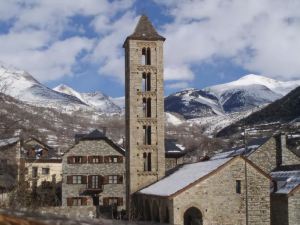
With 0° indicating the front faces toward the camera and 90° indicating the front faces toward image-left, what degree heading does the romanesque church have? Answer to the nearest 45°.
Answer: approximately 0°
